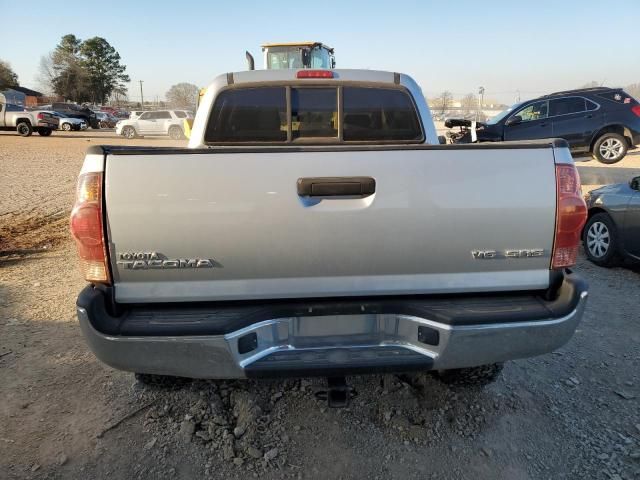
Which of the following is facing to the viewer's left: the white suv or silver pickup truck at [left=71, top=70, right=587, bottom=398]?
the white suv

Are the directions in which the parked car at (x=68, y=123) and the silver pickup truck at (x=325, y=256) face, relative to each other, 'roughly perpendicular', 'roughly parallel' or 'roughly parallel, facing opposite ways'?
roughly perpendicular

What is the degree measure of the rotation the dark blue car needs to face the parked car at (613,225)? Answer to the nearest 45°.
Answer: approximately 90° to its left

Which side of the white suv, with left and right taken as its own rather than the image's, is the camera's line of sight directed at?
left

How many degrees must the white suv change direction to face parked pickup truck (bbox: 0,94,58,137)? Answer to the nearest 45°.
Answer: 0° — it already faces it

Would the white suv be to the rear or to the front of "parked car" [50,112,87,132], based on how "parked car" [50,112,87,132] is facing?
to the front

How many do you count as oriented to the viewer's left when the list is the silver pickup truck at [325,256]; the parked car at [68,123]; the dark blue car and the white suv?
2

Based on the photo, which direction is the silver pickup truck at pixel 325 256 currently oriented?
away from the camera

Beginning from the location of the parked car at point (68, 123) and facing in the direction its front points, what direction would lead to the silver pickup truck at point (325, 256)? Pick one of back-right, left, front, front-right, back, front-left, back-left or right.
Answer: front-right

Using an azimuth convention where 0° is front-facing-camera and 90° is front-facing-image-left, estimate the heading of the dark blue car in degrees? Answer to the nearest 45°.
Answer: approximately 90°

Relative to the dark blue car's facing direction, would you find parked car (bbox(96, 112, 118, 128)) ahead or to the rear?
ahead

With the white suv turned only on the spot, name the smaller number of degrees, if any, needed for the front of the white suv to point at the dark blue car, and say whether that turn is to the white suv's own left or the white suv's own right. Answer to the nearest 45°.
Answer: approximately 135° to the white suv's own left
